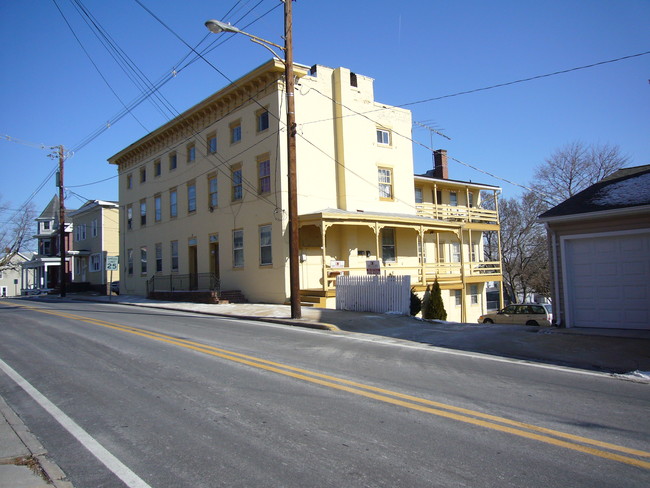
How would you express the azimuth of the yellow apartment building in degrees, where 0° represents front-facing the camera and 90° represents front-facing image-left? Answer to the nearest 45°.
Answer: approximately 45°

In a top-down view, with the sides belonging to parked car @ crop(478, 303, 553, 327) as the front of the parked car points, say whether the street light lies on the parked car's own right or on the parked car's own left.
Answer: on the parked car's own left

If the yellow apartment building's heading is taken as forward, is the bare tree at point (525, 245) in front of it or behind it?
behind

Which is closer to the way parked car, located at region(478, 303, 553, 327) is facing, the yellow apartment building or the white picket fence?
the yellow apartment building

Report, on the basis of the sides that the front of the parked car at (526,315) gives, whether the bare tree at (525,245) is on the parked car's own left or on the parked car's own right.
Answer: on the parked car's own right

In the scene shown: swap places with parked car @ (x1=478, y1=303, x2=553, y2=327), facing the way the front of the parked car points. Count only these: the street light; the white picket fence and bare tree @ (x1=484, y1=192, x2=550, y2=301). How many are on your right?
1

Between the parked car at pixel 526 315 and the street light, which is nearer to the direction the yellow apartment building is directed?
the street light

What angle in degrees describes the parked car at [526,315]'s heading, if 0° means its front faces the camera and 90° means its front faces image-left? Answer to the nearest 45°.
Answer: approximately 90°

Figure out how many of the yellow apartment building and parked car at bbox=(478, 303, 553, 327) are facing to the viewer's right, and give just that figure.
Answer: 0

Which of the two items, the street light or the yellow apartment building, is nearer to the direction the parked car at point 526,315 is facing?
the yellow apartment building

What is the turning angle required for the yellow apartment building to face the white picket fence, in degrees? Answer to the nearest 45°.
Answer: approximately 45° to its left

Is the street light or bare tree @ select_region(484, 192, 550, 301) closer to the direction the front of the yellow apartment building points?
the street light
